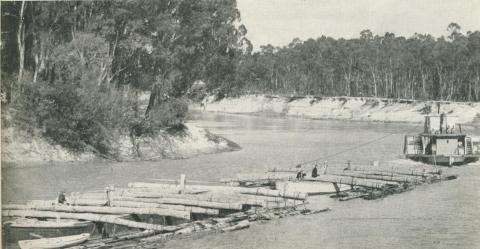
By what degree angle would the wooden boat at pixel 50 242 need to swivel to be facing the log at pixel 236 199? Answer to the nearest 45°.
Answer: approximately 45° to its left

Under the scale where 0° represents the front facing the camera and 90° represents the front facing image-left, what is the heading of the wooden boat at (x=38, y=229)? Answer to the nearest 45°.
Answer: approximately 270°

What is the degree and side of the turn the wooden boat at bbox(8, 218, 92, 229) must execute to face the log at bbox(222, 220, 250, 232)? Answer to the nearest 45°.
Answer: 0° — it already faces it

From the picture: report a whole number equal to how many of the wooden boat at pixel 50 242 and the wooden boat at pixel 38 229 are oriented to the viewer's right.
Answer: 2

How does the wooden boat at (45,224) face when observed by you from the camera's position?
facing to the right of the viewer

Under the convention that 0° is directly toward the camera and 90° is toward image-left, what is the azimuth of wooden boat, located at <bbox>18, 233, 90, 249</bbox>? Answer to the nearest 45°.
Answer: approximately 270°

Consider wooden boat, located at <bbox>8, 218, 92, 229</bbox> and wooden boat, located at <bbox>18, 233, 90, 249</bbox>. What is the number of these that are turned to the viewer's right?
2
